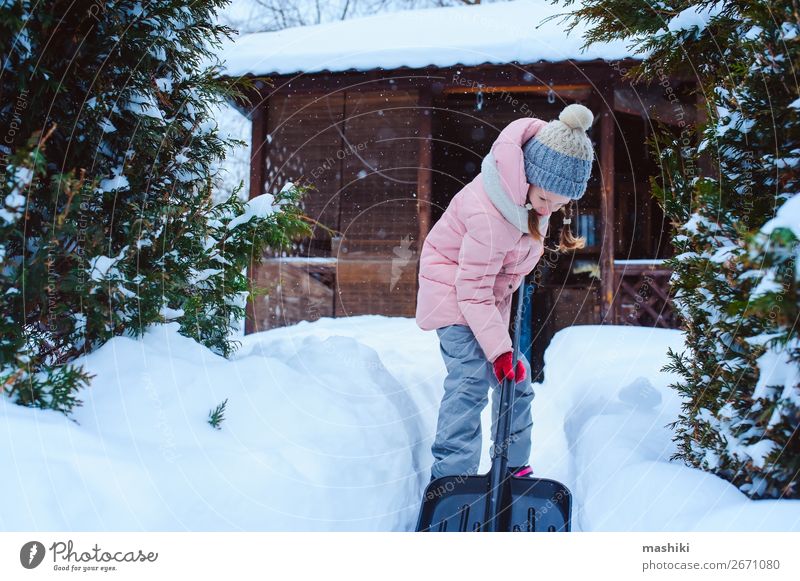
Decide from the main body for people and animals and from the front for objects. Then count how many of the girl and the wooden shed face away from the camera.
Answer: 0

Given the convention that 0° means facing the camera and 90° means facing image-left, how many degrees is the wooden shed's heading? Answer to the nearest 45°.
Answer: approximately 0°

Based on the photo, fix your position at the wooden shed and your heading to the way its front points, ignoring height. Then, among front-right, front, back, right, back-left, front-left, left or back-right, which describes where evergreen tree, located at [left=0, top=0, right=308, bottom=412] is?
front

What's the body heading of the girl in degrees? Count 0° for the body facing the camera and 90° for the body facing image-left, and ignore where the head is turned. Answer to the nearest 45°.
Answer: approximately 315°

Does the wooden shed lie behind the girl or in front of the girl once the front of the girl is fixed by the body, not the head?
behind

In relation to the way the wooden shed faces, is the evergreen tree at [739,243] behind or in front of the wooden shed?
in front

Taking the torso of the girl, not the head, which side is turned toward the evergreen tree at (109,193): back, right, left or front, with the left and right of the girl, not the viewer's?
back

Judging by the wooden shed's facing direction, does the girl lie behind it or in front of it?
in front

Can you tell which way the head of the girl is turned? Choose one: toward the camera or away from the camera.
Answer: toward the camera
